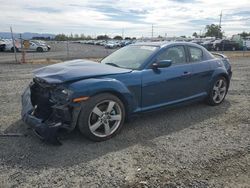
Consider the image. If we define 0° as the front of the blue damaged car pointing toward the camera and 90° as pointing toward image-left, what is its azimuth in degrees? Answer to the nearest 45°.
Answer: approximately 45°
